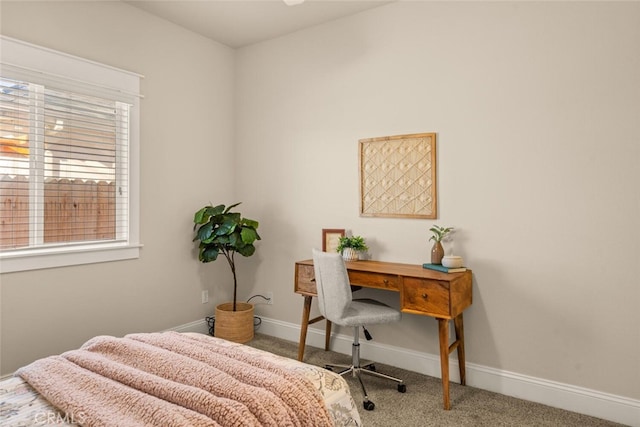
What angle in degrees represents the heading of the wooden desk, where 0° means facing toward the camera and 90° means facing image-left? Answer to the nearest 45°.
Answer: approximately 45°

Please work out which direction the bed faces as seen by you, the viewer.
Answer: facing away from the viewer and to the right of the viewer

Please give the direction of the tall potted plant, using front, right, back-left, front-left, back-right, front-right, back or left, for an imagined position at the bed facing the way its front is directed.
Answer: front-left

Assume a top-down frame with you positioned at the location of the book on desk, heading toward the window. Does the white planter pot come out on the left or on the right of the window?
right

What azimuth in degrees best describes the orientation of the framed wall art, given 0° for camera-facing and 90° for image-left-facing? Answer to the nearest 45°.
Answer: approximately 45°

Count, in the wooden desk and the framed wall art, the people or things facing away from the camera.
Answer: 0
